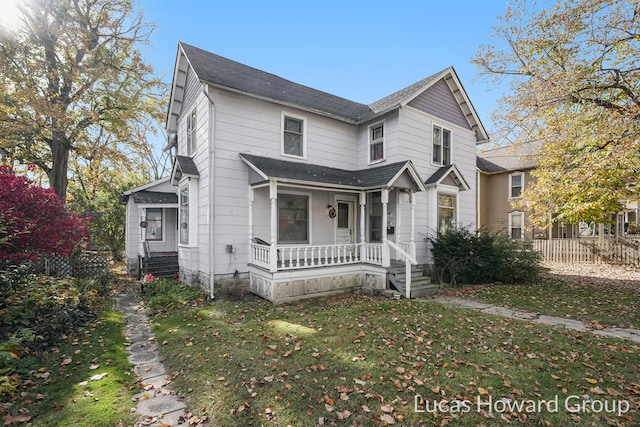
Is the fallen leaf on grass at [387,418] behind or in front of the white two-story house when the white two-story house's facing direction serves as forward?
in front

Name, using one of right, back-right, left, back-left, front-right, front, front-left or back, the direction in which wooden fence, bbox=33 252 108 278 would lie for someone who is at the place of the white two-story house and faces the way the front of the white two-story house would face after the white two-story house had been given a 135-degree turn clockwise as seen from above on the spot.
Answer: front

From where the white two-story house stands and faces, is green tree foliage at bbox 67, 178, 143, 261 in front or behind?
behind

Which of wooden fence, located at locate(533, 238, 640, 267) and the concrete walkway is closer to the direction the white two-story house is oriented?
the concrete walkway

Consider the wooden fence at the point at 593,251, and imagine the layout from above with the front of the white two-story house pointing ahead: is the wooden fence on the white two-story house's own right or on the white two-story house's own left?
on the white two-story house's own left

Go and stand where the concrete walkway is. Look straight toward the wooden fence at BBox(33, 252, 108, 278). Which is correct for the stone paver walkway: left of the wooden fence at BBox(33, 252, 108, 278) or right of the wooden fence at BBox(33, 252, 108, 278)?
left

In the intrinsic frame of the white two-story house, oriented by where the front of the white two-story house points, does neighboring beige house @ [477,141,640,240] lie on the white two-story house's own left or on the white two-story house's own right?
on the white two-story house's own left

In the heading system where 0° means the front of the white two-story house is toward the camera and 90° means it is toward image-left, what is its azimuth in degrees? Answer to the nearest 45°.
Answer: approximately 315°
